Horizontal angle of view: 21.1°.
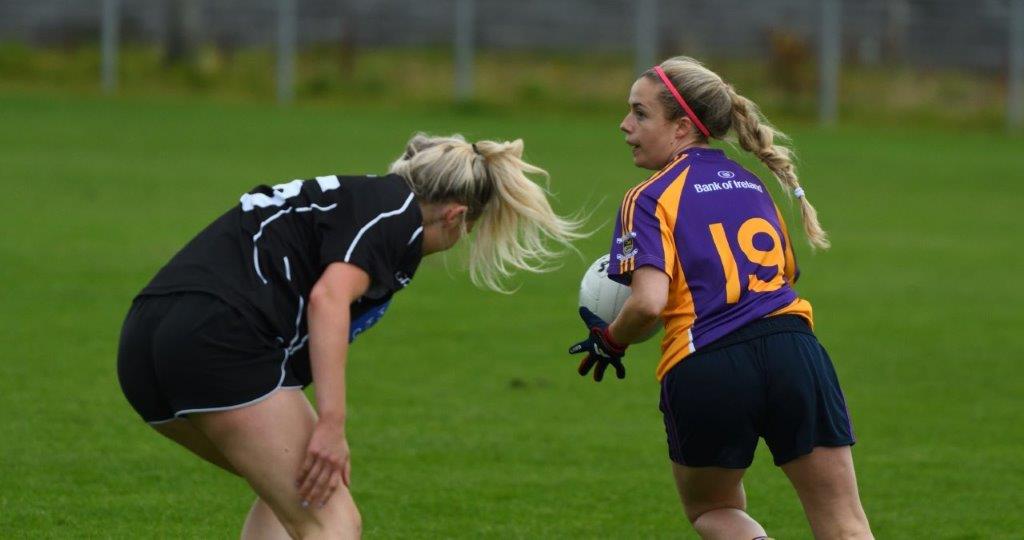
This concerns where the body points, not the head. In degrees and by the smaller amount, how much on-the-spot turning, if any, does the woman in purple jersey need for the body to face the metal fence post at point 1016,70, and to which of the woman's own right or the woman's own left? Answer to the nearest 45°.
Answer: approximately 45° to the woman's own right

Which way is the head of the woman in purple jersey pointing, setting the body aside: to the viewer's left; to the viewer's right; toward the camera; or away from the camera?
to the viewer's left

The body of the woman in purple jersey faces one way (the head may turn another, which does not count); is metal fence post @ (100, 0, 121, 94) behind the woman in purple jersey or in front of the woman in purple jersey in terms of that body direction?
in front

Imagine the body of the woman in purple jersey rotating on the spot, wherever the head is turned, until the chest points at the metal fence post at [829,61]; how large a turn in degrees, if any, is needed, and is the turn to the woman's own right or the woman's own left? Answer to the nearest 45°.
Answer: approximately 45° to the woman's own right

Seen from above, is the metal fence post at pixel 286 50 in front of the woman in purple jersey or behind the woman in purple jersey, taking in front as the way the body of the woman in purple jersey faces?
in front

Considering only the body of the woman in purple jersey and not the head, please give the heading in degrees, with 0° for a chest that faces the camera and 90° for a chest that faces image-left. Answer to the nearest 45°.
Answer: approximately 135°

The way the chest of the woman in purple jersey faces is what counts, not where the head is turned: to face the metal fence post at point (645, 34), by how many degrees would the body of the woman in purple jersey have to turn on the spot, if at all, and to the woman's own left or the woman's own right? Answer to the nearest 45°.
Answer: approximately 45° to the woman's own right
